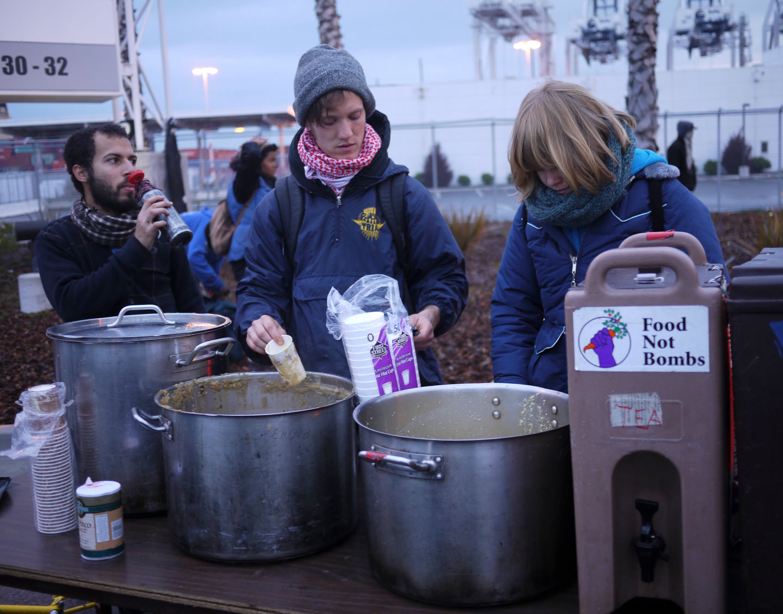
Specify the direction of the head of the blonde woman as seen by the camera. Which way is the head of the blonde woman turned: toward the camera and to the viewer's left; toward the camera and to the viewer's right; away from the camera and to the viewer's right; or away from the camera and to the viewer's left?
toward the camera and to the viewer's left

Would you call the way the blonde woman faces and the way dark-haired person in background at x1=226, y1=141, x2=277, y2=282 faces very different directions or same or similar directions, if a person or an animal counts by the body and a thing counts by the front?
very different directions

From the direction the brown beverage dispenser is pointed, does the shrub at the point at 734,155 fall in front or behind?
behind

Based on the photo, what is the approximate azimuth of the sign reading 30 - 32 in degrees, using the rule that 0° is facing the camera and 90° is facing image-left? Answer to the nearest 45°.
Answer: approximately 0°

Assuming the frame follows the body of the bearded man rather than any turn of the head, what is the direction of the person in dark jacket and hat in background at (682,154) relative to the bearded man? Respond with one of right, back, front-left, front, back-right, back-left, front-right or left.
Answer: left

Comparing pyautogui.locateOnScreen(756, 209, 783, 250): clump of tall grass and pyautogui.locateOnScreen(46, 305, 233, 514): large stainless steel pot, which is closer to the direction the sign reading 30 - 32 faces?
the large stainless steel pot
